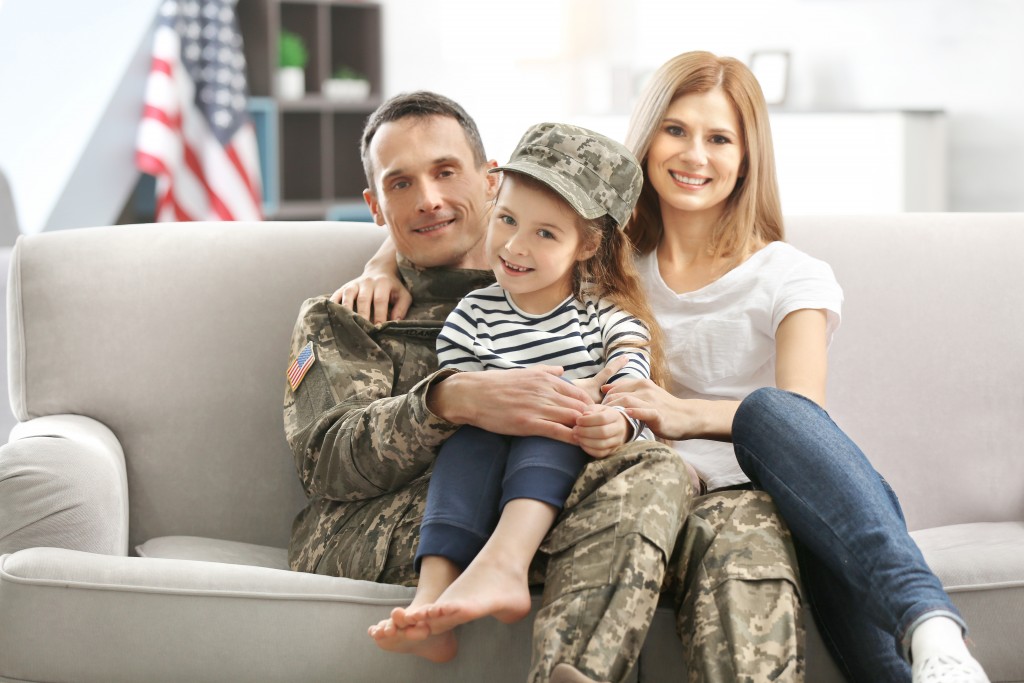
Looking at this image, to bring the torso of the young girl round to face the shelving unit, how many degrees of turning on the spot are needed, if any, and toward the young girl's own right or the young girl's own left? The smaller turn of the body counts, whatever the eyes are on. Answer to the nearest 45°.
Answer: approximately 135° to the young girl's own right

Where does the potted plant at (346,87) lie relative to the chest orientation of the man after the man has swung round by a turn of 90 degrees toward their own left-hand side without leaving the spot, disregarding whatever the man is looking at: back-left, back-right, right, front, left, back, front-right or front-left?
front-left

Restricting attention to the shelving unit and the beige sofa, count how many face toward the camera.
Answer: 2

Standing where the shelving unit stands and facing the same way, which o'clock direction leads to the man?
The man is roughly at 12 o'clock from the shelving unit.

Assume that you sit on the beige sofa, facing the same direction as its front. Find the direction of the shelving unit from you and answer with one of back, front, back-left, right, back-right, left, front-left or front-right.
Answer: back

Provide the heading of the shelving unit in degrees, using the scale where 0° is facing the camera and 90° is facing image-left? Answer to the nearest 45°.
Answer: approximately 0°
